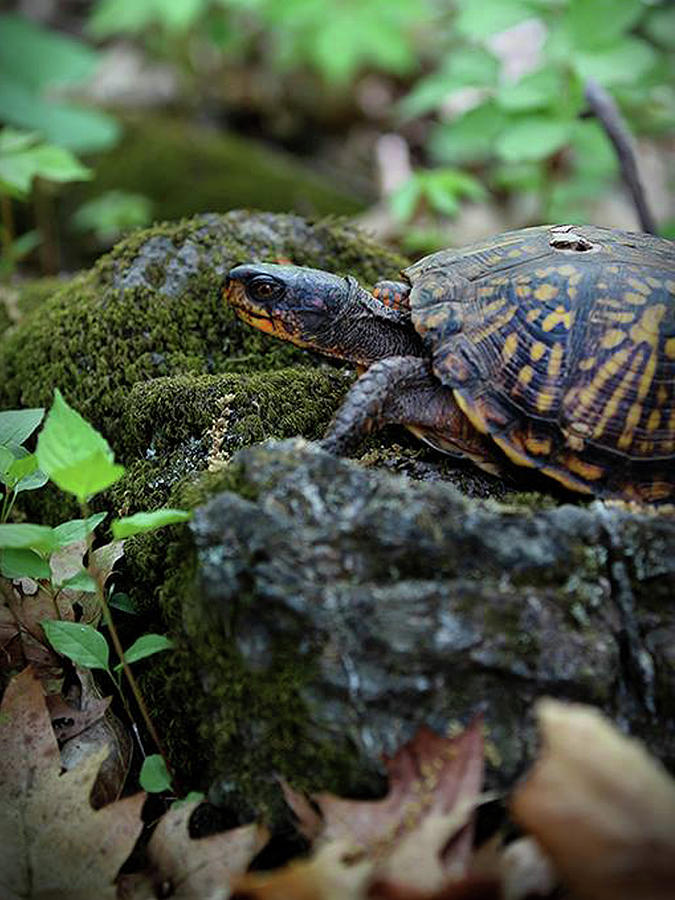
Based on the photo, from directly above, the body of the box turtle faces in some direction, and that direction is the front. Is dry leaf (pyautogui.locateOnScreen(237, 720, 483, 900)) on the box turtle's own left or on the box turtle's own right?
on the box turtle's own left

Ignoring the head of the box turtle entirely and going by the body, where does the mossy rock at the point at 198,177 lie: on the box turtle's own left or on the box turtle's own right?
on the box turtle's own right

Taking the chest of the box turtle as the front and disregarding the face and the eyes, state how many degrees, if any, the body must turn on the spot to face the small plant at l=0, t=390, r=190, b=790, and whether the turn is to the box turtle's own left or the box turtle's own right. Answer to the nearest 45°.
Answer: approximately 45° to the box turtle's own left

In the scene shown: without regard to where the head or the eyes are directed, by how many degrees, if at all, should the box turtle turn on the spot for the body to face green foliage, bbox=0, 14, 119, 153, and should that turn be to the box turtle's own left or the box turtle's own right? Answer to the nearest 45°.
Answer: approximately 45° to the box turtle's own right

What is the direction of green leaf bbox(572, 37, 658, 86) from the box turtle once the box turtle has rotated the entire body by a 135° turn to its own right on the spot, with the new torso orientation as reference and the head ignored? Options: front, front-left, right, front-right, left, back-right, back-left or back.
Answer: front-left

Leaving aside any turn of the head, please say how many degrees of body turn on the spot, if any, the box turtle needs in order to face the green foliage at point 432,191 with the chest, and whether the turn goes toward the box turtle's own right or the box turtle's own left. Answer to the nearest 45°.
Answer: approximately 90° to the box turtle's own right

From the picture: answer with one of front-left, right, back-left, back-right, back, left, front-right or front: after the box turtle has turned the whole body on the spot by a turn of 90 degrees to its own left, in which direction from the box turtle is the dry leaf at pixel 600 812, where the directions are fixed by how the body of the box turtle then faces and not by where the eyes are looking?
front

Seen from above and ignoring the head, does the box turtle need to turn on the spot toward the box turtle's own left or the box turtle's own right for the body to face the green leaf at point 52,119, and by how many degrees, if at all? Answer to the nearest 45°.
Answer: approximately 45° to the box turtle's own right

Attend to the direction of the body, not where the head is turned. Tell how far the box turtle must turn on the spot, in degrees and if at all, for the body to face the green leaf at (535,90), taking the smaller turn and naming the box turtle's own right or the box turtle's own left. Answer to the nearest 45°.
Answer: approximately 90° to the box turtle's own right

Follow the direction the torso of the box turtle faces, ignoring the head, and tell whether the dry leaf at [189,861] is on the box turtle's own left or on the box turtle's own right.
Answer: on the box turtle's own left

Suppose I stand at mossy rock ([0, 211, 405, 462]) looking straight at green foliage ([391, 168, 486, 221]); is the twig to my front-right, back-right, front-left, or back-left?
front-right

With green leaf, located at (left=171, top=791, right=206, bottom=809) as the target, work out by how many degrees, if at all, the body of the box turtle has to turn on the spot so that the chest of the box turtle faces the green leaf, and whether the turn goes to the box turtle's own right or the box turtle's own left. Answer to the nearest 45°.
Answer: approximately 45° to the box turtle's own left

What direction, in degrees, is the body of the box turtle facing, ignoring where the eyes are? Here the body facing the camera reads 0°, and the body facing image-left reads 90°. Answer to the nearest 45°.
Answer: approximately 90°

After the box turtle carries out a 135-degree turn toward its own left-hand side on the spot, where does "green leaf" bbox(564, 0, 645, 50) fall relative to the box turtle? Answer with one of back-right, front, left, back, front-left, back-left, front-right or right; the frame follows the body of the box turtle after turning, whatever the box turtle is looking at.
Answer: back-left
